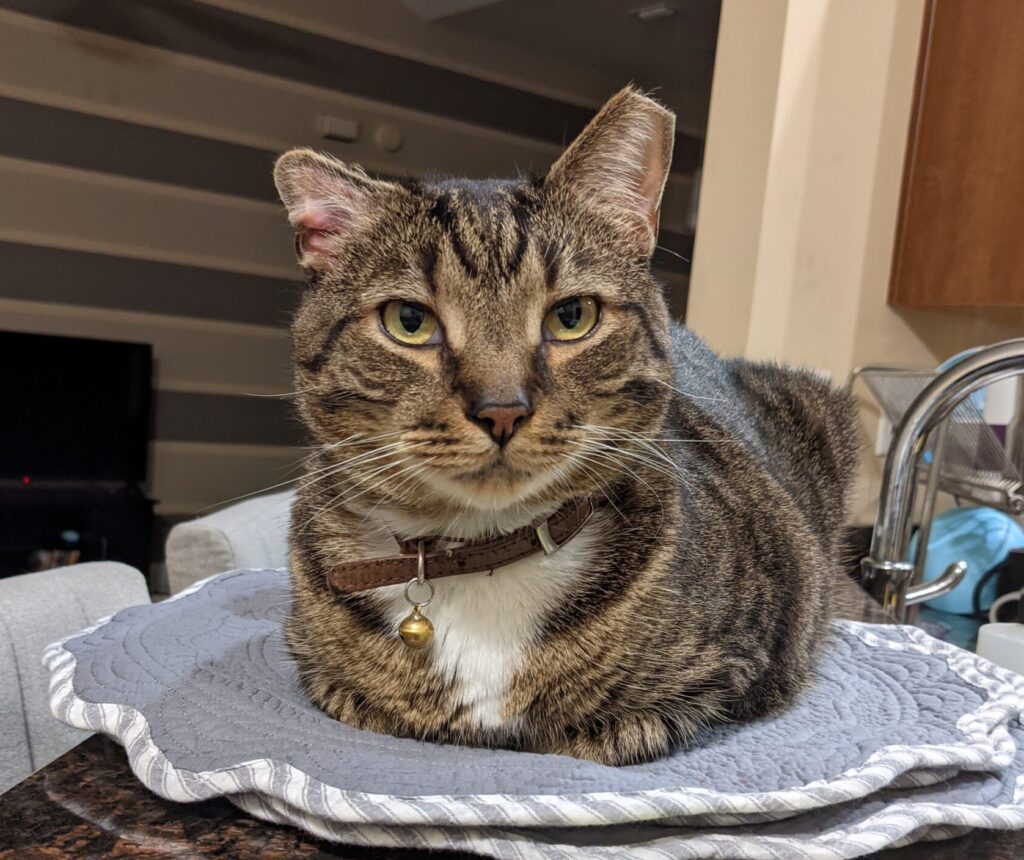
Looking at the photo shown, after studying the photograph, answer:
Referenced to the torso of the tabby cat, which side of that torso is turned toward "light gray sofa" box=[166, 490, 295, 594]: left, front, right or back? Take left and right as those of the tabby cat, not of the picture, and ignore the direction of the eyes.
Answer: right

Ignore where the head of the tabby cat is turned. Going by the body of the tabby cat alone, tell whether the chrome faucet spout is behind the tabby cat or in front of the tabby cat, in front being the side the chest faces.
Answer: behind

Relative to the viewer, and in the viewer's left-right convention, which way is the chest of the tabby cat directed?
facing the viewer and to the left of the viewer

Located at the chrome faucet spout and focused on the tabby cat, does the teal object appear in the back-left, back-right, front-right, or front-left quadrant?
back-right

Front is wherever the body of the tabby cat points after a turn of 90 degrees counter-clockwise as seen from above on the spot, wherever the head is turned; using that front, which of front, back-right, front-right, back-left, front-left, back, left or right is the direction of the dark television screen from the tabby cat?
back

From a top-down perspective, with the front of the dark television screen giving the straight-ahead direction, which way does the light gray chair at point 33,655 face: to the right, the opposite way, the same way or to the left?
the same way

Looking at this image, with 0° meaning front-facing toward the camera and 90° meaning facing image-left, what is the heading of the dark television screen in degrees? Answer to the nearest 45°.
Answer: approximately 315°
